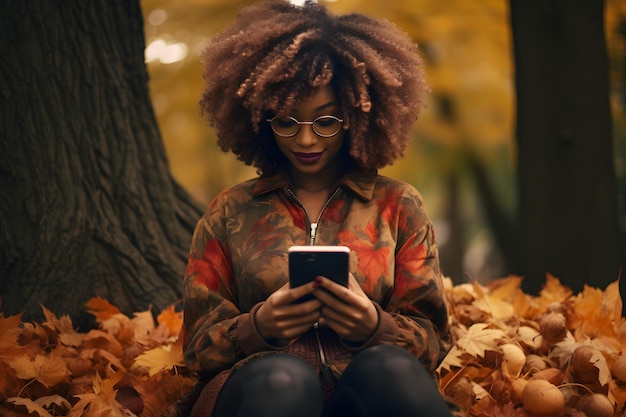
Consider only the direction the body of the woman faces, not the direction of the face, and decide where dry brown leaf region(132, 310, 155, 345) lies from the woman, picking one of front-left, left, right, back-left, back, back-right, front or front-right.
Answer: back-right

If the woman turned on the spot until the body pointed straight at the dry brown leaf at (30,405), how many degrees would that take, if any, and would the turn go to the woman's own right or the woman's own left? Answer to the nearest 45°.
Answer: approximately 90° to the woman's own right

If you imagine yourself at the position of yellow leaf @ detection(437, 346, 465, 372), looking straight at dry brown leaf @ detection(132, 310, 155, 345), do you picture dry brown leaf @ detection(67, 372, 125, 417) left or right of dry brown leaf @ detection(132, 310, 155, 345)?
left

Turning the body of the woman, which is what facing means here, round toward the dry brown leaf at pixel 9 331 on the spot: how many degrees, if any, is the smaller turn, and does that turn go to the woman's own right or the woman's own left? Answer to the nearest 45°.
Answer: approximately 90° to the woman's own right

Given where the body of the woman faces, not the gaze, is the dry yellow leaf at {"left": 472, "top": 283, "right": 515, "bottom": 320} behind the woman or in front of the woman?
behind

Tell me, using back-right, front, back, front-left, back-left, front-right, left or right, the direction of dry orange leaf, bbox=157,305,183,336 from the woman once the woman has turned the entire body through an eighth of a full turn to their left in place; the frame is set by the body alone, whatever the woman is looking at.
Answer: back

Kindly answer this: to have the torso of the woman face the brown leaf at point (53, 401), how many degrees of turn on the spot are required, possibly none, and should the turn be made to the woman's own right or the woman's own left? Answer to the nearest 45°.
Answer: approximately 90° to the woman's own right

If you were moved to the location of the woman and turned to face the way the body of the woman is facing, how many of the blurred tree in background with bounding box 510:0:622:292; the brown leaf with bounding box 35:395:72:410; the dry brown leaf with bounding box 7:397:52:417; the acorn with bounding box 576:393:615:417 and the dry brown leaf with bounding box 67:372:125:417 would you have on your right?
3

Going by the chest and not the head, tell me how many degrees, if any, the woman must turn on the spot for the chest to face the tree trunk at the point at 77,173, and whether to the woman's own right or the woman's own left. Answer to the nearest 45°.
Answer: approximately 135° to the woman's own right

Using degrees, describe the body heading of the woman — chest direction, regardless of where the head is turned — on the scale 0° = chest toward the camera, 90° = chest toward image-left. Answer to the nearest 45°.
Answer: approximately 0°

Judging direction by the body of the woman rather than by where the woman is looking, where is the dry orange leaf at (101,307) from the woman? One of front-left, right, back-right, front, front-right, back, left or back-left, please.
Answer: back-right
